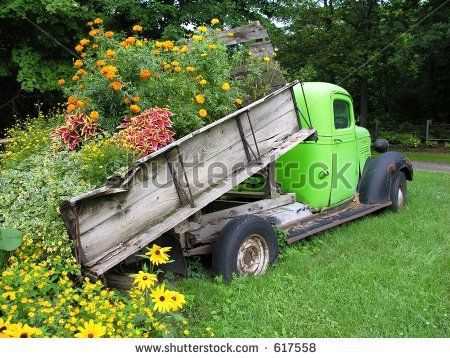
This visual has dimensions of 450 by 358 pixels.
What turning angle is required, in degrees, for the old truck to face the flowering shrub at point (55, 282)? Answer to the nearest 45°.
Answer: approximately 180°

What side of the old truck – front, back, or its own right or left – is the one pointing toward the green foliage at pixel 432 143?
front

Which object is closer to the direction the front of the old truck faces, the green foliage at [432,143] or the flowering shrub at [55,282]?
the green foliage

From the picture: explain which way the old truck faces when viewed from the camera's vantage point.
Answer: facing away from the viewer and to the right of the viewer
